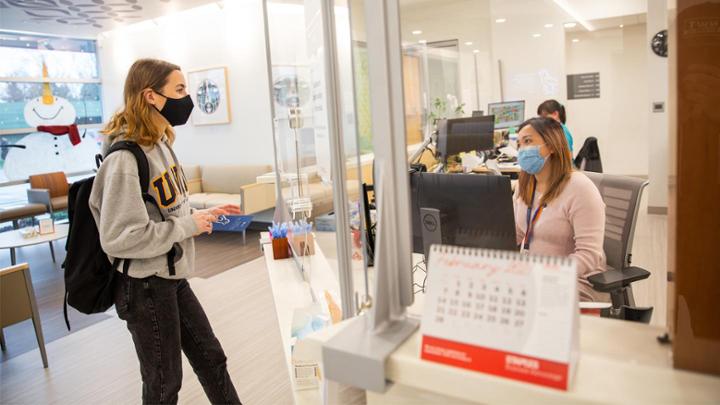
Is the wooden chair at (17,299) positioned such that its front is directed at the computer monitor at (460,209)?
no

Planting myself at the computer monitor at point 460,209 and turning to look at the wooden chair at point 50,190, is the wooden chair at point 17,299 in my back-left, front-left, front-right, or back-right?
front-left

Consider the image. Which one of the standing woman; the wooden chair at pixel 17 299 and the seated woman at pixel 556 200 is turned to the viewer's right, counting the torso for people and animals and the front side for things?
the standing woman

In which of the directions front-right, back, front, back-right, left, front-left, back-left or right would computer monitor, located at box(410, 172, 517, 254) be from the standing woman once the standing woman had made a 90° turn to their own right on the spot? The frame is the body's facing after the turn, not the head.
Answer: front-left

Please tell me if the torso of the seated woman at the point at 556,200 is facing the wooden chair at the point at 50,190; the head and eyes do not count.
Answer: no

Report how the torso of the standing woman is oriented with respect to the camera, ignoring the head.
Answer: to the viewer's right

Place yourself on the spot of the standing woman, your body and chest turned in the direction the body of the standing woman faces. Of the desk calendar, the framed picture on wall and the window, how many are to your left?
2

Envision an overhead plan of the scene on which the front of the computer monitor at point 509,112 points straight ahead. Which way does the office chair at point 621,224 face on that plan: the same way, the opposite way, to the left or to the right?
to the right

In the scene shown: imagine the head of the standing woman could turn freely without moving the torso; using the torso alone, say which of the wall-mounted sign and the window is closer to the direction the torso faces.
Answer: the wall-mounted sign

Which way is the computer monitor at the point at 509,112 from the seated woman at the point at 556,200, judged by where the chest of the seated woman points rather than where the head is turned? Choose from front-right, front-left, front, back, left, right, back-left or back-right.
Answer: back-right

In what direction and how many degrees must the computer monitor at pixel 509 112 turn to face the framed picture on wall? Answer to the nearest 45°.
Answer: approximately 135° to its right

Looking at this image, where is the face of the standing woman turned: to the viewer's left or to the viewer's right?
to the viewer's right

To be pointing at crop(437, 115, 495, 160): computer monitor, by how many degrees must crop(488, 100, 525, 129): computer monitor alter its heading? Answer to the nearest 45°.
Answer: approximately 45° to its right

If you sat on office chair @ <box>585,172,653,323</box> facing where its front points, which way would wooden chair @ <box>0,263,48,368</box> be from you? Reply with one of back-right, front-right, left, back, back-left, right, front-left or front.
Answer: front-right

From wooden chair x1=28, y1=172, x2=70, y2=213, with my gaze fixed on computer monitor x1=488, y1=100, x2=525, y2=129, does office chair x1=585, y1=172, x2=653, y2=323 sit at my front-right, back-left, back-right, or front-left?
front-right

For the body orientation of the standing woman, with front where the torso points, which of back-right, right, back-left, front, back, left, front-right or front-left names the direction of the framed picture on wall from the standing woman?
left
